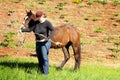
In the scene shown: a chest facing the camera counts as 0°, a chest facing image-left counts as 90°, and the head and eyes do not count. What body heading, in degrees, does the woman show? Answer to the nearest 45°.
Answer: approximately 45°
